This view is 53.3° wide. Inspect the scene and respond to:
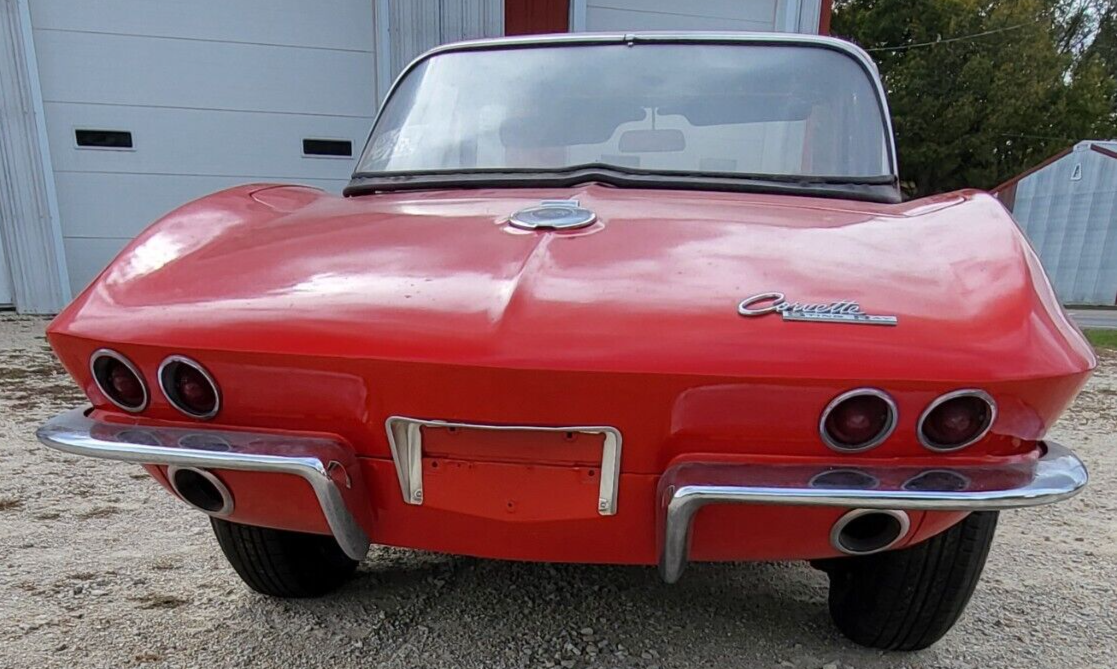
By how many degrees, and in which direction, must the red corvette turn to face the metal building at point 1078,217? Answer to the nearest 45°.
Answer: approximately 45° to its right

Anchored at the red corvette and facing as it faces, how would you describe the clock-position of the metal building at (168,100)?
The metal building is roughly at 11 o'clock from the red corvette.

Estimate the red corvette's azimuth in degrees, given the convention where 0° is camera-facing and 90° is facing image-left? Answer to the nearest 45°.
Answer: approximately 180°
